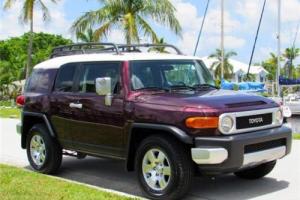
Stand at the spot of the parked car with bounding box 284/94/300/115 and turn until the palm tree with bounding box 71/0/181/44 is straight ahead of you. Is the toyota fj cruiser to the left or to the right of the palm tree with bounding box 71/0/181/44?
left

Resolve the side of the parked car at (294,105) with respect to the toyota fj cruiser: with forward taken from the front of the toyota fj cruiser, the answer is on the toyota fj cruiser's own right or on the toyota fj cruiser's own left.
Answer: on the toyota fj cruiser's own left

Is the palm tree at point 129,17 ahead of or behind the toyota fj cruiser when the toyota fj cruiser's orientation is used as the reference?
behind

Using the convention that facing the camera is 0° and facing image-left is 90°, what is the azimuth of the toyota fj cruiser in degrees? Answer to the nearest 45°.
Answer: approximately 315°
